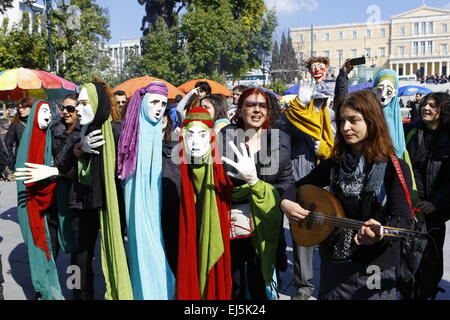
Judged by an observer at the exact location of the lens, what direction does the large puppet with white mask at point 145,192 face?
facing the viewer and to the right of the viewer

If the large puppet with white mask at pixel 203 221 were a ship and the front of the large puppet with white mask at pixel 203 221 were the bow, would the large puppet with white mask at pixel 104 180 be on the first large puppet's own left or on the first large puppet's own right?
on the first large puppet's own right

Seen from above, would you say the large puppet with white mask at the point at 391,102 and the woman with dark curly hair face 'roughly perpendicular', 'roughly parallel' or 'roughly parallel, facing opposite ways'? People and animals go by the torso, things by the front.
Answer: roughly parallel

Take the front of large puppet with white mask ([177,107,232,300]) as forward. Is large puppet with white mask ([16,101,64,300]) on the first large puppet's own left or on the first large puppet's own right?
on the first large puppet's own right

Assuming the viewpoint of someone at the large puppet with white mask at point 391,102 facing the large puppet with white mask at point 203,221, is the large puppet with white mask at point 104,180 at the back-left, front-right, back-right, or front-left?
front-right

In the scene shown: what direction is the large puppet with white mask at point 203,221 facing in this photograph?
toward the camera

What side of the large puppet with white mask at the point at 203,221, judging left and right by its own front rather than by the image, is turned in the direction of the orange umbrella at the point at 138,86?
back

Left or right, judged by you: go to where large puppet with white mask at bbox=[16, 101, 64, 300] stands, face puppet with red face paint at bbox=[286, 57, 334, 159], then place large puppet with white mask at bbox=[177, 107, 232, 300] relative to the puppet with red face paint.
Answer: right

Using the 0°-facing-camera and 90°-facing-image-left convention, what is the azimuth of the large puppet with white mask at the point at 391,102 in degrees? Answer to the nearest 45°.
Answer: approximately 45°
